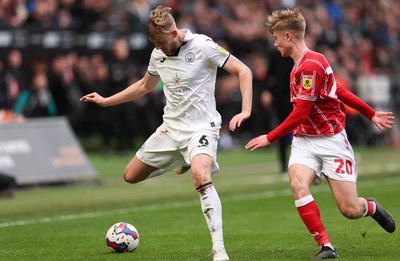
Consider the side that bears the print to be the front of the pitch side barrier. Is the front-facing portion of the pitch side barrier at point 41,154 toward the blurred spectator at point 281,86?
no

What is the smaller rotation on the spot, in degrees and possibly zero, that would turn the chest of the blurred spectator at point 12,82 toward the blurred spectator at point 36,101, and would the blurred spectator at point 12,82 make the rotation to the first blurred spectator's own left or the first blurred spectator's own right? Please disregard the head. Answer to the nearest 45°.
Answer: approximately 45° to the first blurred spectator's own left

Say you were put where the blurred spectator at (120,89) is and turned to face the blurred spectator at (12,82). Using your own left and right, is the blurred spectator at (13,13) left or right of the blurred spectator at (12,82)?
right

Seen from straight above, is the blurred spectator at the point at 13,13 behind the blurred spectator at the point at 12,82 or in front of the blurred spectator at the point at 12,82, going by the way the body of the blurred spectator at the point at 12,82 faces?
behind

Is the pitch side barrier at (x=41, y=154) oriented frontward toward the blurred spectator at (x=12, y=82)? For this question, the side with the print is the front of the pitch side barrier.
no

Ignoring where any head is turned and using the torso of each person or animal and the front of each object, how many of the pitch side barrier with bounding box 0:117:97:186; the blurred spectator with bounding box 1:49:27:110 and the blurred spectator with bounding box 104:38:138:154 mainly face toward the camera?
3

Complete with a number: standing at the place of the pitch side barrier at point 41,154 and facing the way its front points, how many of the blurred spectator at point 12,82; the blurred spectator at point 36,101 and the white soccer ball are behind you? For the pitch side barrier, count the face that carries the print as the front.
2

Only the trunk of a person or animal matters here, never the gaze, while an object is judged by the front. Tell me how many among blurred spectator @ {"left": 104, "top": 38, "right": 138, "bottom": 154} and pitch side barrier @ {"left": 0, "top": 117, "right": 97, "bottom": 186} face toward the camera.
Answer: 2

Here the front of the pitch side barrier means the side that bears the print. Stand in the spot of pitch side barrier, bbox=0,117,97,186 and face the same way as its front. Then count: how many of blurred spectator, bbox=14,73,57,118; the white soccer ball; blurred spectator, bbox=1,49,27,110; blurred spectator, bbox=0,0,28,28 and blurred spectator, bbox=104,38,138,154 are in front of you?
1

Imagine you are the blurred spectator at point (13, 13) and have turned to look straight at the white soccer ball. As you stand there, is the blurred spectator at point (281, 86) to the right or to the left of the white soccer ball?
left

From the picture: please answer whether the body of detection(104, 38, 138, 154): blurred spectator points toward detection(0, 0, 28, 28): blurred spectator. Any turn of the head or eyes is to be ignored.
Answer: no

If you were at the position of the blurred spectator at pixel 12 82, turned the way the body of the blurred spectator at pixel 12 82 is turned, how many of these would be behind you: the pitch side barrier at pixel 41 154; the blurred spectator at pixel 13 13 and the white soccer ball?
1

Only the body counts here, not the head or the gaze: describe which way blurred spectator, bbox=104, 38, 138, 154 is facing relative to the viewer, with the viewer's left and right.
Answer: facing the viewer

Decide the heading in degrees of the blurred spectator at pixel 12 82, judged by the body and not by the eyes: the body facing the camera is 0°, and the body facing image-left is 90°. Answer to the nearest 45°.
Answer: approximately 0°

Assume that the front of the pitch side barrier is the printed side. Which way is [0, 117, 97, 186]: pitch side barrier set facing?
toward the camera

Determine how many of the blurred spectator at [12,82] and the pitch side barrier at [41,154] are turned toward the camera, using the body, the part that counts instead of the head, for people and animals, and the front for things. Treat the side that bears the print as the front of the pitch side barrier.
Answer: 2

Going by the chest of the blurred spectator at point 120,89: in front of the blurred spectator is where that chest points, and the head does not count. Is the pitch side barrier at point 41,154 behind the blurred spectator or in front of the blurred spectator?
in front
